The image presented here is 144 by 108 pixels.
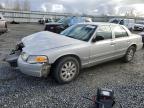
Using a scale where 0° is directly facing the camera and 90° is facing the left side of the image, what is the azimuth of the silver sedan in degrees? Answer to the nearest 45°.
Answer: approximately 45°
